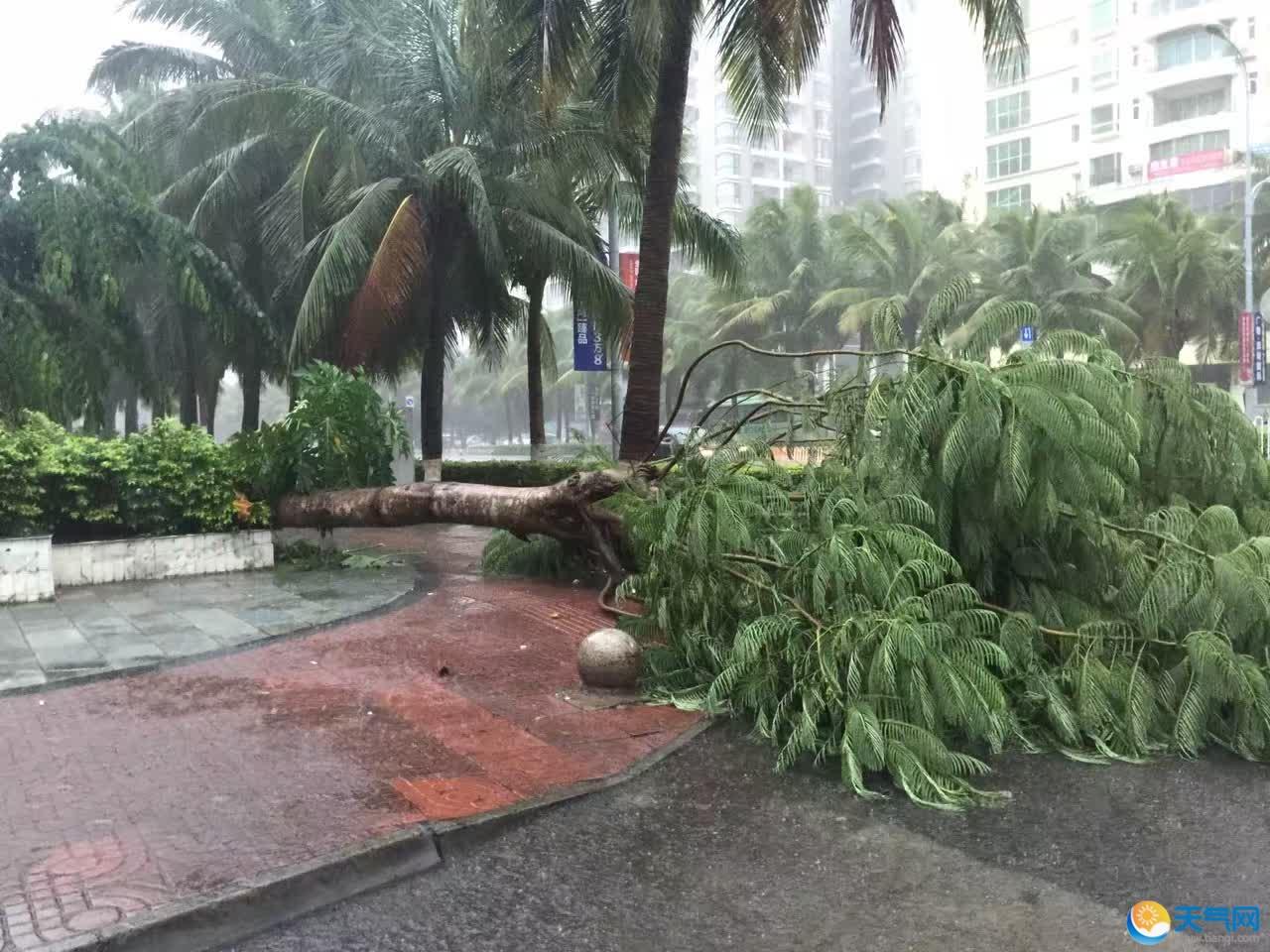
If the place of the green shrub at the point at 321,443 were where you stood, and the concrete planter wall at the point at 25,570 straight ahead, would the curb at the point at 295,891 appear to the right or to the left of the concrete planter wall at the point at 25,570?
left

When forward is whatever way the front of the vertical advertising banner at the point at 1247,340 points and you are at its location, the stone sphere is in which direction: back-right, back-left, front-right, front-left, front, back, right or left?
front

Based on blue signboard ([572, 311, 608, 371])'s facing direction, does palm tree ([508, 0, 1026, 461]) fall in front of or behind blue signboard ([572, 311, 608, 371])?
in front

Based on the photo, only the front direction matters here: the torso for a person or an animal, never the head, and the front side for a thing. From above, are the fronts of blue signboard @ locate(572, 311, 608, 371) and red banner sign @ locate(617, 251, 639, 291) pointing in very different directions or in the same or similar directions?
same or similar directions

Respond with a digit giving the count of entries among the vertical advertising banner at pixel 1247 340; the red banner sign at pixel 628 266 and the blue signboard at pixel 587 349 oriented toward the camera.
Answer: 3

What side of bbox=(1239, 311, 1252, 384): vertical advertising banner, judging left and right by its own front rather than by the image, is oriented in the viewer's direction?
front

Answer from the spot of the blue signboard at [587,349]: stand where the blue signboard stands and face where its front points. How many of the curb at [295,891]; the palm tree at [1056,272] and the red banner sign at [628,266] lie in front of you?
1

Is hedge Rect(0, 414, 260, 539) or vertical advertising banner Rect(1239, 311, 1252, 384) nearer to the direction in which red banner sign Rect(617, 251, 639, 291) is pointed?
the hedge

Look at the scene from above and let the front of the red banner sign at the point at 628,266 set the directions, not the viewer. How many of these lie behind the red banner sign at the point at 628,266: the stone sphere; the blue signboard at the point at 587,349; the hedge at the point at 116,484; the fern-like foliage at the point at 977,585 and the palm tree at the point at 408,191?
0

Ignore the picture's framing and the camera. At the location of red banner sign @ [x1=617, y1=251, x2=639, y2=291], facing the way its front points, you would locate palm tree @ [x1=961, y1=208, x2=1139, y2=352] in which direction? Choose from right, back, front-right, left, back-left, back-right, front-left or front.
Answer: back-left

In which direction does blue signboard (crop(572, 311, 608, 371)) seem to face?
toward the camera
